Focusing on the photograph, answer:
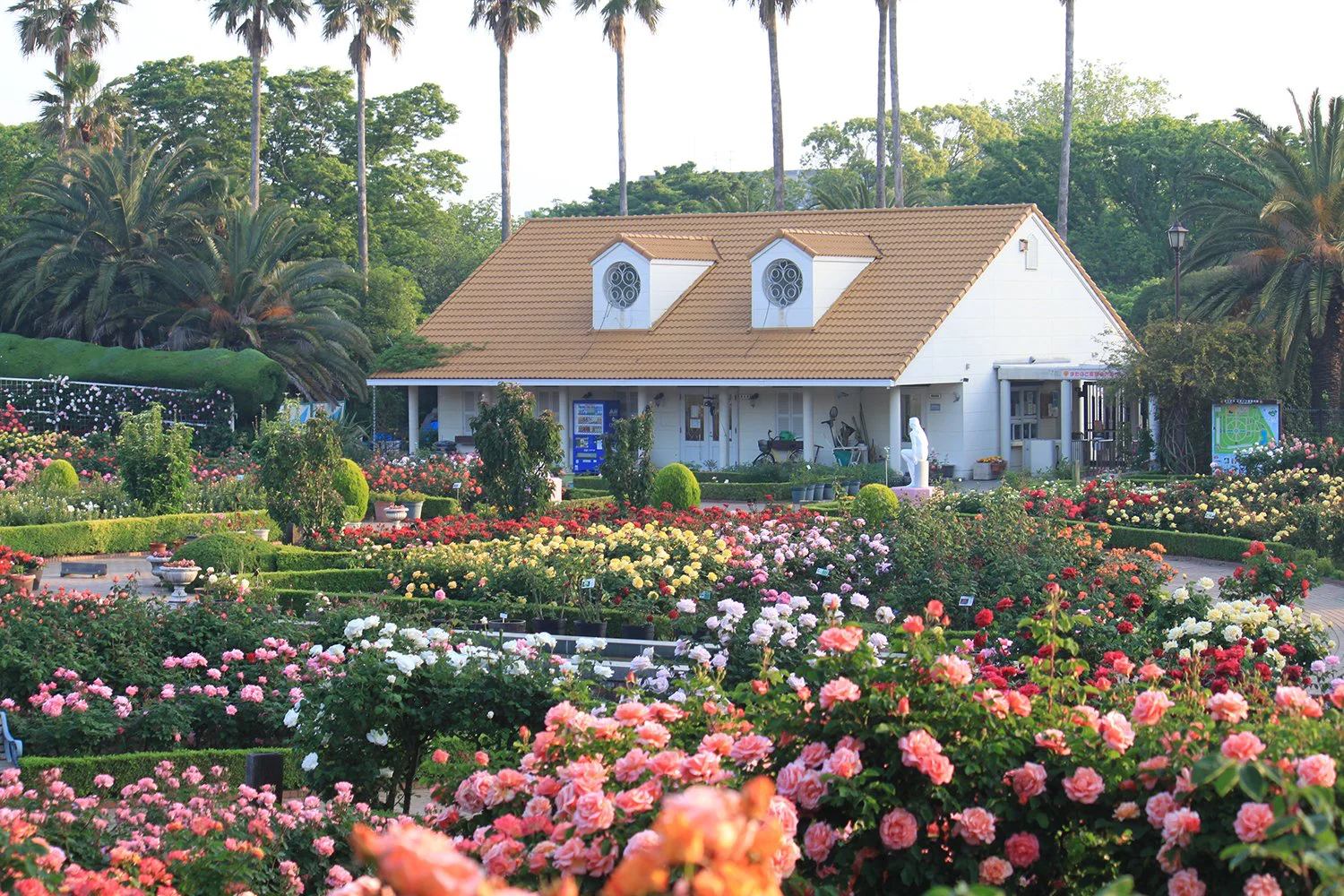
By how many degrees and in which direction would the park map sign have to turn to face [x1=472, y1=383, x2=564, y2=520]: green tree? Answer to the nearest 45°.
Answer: approximately 45° to its right

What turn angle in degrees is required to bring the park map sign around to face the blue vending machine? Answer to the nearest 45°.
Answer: approximately 90° to its right

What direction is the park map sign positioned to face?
toward the camera

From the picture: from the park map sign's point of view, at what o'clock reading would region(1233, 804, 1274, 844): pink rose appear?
The pink rose is roughly at 12 o'clock from the park map sign.

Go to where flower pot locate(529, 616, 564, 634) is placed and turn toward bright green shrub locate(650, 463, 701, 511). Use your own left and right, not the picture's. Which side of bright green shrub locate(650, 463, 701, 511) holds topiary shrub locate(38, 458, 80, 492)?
left

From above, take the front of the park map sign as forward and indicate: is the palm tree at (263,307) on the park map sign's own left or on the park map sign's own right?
on the park map sign's own right

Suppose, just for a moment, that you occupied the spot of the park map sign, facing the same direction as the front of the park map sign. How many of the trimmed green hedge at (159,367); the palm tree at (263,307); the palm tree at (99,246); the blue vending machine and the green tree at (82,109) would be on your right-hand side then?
5

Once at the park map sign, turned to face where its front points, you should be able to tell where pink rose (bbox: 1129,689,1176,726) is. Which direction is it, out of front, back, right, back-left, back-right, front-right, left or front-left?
front

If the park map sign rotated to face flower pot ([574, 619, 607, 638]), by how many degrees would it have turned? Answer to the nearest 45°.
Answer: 0° — it already faces it

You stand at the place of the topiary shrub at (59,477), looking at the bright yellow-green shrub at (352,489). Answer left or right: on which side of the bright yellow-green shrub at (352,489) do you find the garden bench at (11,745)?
right

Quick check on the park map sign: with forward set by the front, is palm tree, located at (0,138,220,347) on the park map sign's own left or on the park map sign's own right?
on the park map sign's own right

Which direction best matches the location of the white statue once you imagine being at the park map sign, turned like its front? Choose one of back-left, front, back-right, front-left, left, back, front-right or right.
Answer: front-right

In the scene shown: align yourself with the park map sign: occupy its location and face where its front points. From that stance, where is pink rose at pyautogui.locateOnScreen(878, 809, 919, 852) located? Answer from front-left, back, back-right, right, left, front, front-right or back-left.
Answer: front

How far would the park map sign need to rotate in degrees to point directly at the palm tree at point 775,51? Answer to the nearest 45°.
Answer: approximately 135° to its right

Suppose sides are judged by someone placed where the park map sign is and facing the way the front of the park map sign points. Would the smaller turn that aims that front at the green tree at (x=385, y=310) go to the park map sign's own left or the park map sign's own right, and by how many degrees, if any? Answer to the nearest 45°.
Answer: approximately 90° to the park map sign's own right

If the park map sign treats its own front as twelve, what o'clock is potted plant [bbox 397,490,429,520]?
The potted plant is roughly at 2 o'clock from the park map sign.
